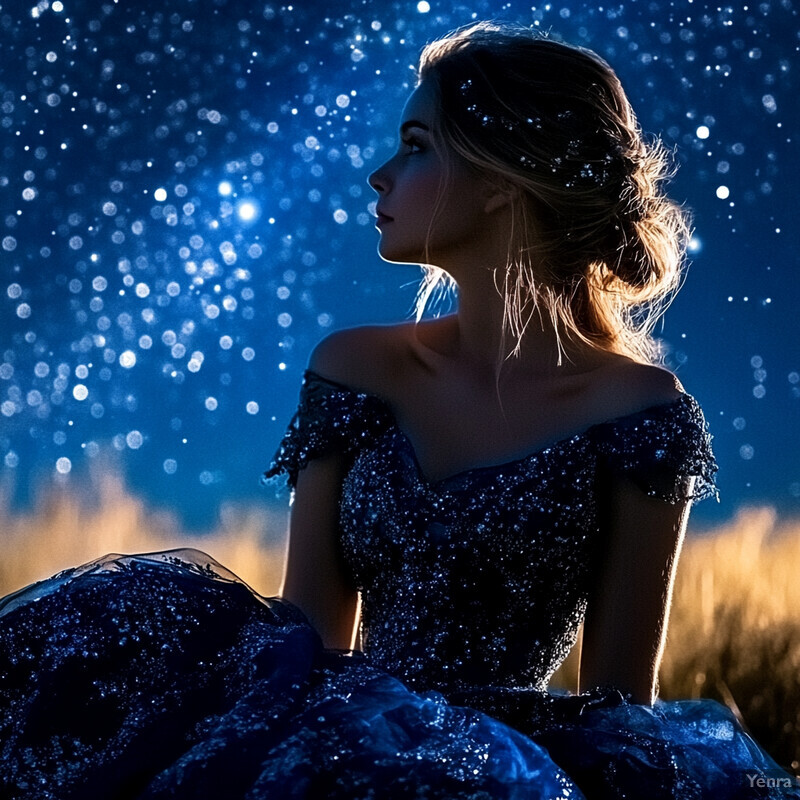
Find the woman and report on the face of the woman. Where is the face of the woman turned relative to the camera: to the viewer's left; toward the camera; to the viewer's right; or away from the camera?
to the viewer's left

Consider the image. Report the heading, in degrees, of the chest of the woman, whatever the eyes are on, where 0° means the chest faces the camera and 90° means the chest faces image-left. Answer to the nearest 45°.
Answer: approximately 45°
